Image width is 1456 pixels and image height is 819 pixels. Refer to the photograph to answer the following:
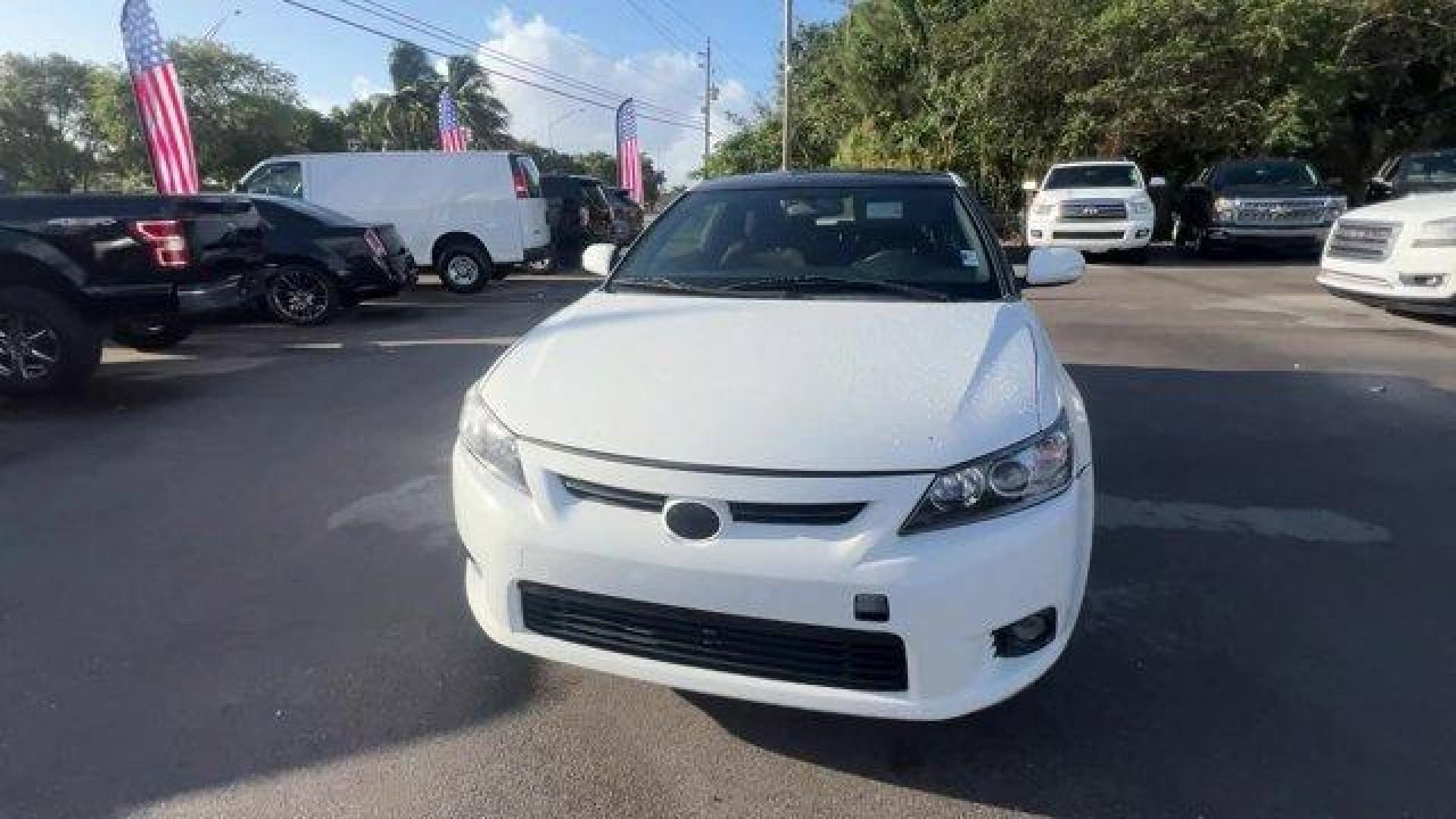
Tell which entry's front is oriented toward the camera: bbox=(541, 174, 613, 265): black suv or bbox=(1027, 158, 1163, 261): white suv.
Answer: the white suv

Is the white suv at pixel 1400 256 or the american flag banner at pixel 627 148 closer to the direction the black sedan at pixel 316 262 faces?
the american flag banner

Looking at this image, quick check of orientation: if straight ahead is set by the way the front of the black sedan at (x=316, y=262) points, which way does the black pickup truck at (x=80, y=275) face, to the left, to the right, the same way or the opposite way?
the same way

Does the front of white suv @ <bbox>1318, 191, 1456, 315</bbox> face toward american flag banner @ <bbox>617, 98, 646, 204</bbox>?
no

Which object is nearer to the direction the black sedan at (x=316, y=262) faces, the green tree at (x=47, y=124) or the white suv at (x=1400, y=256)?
the green tree

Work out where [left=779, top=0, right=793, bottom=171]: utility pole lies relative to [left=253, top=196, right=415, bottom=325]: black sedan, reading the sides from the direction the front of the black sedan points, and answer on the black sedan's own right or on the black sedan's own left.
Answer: on the black sedan's own right

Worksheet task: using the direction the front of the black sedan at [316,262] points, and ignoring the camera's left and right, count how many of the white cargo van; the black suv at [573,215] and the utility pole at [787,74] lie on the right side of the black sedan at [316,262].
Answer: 3

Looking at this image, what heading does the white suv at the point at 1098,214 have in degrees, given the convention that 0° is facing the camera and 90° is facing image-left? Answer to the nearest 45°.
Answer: approximately 0°

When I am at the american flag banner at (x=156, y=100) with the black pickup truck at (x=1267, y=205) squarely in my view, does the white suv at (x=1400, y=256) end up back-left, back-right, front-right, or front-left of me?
front-right

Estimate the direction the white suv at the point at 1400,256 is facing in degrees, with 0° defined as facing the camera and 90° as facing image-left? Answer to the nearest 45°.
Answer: approximately 45°

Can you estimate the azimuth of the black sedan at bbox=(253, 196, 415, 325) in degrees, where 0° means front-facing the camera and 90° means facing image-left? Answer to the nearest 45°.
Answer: approximately 135°

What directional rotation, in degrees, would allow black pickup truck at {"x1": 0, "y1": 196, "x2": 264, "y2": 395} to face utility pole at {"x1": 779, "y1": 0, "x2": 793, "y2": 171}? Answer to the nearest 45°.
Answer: approximately 90° to its right

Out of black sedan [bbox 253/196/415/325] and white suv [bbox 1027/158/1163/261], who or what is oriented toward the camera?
the white suv

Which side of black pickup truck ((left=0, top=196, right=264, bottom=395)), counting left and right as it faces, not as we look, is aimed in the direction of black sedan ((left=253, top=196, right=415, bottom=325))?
right

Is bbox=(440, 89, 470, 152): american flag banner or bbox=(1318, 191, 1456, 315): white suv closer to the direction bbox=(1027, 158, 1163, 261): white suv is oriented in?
the white suv
